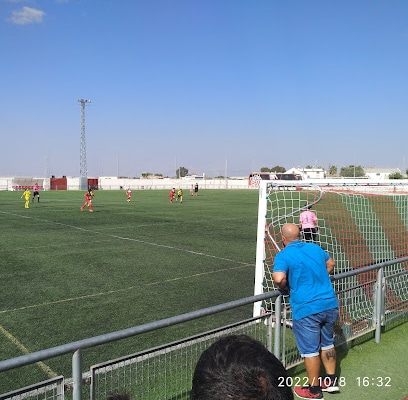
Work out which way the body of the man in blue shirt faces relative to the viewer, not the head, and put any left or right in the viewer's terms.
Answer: facing away from the viewer and to the left of the viewer
